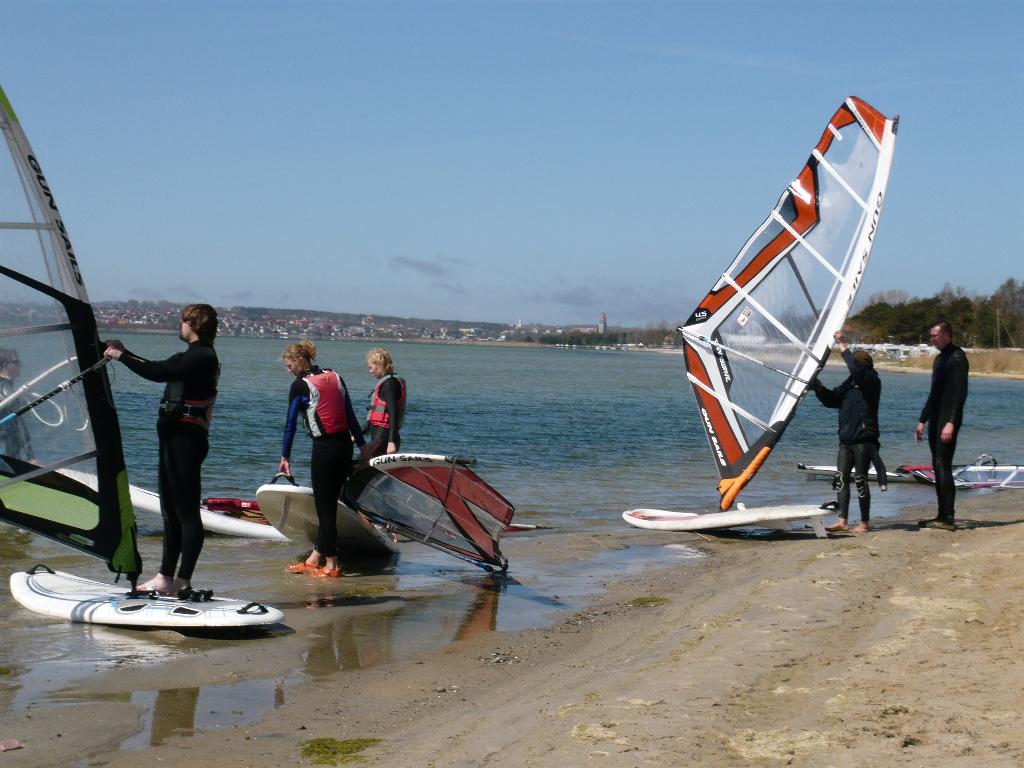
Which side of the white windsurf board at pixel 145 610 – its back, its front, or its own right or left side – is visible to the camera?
left

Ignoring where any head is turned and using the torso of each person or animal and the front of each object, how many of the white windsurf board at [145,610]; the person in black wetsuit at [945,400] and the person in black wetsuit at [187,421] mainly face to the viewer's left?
3

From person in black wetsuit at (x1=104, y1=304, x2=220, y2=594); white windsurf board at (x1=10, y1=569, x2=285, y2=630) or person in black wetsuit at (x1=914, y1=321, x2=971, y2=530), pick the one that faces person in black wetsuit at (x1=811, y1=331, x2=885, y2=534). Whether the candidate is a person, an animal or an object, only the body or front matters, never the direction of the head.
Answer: person in black wetsuit at (x1=914, y1=321, x2=971, y2=530)

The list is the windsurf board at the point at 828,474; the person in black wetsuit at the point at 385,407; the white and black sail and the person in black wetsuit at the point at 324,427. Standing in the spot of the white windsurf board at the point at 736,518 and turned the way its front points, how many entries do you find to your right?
1

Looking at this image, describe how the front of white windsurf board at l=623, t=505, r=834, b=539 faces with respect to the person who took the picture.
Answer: facing to the left of the viewer

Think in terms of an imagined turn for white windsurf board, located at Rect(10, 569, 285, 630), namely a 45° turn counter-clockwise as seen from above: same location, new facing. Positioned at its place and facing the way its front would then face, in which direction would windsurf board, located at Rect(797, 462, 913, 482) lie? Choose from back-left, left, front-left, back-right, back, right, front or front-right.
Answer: back

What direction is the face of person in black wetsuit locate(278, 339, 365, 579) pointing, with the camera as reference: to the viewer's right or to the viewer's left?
to the viewer's left

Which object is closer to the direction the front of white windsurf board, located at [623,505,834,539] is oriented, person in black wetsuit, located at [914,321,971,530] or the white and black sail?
the white and black sail

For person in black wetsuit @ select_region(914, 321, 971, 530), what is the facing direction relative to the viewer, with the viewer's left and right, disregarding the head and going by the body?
facing to the left of the viewer

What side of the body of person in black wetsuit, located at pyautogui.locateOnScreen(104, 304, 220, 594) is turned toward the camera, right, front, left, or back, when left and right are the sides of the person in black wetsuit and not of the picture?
left

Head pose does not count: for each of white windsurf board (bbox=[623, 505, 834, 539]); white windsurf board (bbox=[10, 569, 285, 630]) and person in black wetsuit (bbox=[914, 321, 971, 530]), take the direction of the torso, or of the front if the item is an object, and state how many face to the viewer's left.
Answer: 3

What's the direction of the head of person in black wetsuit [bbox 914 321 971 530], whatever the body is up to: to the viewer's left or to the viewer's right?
to the viewer's left

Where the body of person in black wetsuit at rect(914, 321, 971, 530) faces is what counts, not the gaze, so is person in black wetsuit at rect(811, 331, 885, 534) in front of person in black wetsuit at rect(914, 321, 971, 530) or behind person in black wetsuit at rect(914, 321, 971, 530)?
in front

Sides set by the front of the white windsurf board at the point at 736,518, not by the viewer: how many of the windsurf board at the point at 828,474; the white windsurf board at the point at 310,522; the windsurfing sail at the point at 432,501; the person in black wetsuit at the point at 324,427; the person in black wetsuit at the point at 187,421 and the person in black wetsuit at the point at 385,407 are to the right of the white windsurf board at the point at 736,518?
1
